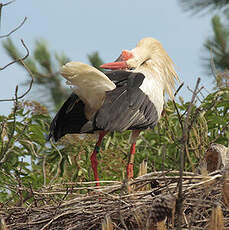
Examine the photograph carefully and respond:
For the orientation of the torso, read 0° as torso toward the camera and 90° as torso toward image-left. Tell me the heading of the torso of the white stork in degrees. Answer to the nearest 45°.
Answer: approximately 270°
